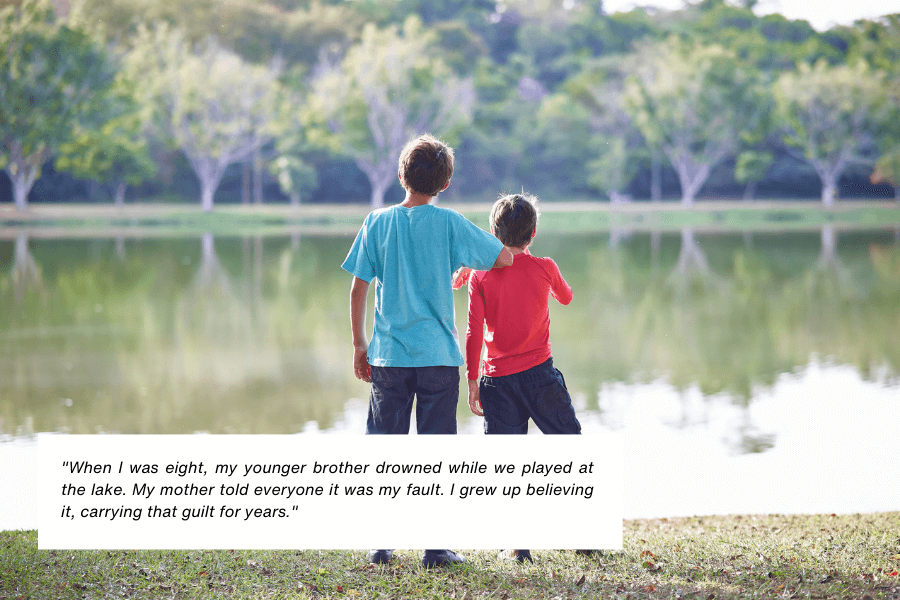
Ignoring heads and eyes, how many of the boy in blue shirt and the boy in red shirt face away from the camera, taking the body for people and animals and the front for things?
2

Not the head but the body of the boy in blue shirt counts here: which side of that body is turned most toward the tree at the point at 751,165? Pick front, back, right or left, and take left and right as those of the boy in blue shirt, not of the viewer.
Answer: front

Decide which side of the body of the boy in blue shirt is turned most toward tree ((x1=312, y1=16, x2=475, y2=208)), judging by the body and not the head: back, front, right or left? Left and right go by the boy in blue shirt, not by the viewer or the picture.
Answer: front

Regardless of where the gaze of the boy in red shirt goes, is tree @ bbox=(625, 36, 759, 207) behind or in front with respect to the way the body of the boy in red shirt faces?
in front

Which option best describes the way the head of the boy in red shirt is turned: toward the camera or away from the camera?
away from the camera

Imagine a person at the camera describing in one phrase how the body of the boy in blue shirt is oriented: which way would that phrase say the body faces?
away from the camera

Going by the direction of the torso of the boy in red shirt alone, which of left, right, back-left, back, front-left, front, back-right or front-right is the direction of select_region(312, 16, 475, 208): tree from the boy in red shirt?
front

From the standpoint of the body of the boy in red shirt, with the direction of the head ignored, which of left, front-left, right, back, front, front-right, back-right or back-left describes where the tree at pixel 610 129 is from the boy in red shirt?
front

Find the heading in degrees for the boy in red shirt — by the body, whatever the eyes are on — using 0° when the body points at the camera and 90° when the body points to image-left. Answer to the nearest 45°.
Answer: approximately 180°

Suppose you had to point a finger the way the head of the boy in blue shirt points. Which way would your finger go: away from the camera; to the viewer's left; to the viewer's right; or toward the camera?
away from the camera

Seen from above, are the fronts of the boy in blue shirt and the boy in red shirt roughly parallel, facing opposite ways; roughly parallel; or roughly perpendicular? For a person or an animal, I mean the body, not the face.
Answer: roughly parallel
